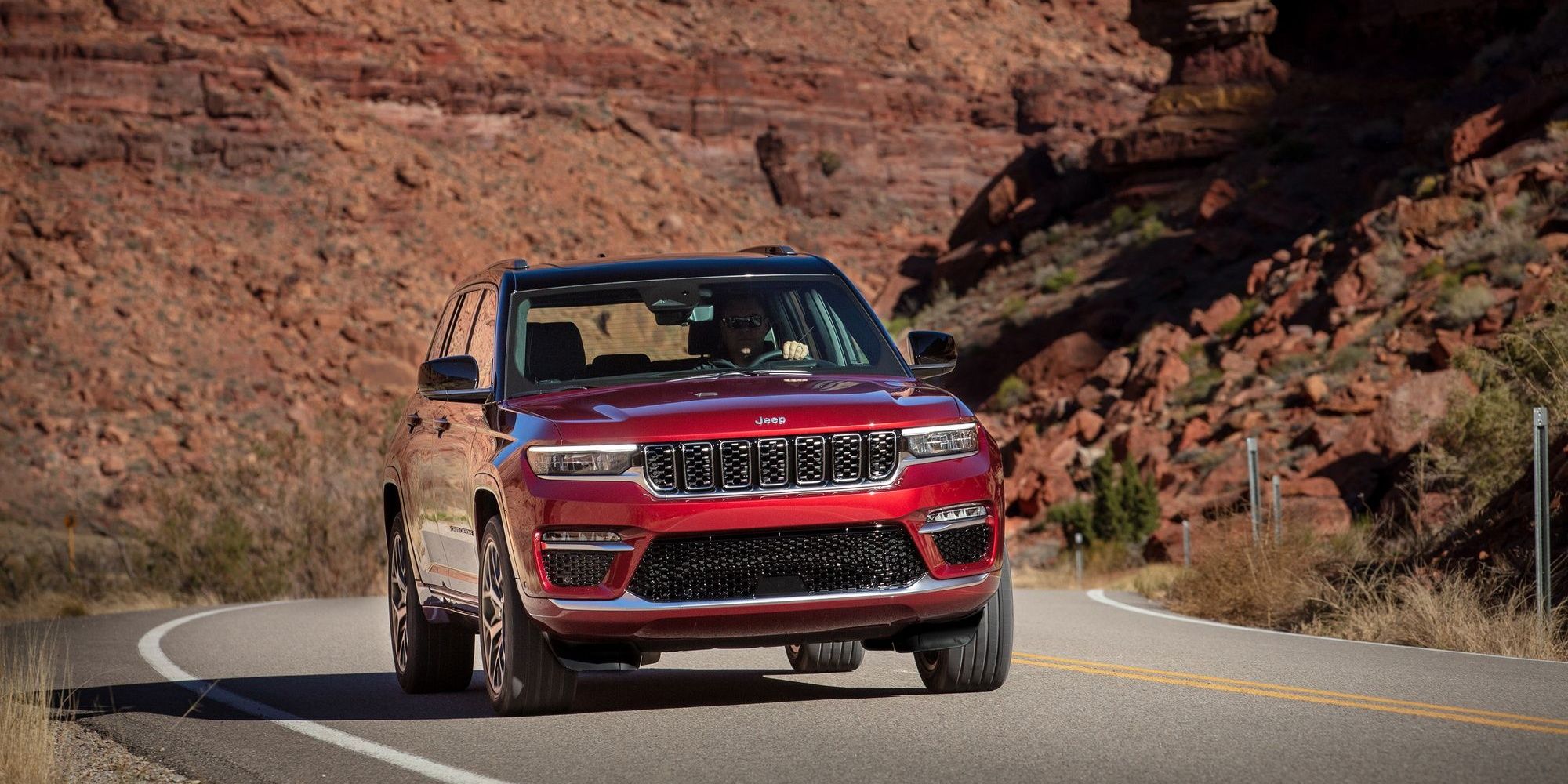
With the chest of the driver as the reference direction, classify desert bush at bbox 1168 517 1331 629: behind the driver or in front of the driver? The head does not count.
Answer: behind

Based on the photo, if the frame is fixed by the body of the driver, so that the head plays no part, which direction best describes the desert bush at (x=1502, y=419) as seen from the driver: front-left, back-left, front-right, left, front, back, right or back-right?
back-left

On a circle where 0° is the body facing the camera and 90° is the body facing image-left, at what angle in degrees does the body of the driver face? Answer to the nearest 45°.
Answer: approximately 0°

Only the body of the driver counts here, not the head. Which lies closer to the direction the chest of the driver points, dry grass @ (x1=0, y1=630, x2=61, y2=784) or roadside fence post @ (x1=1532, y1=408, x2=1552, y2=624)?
the dry grass

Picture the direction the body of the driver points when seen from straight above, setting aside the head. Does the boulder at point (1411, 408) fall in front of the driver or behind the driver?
behind

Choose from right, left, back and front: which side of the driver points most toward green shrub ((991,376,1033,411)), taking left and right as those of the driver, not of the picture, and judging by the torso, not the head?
back

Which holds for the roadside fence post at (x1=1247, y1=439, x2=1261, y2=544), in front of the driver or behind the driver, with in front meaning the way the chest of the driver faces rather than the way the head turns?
behind

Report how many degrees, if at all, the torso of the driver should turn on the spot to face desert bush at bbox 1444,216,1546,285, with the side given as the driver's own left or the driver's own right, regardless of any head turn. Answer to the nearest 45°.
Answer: approximately 135° to the driver's own left

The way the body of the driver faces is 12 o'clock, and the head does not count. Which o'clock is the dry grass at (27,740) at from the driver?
The dry grass is roughly at 2 o'clock from the driver.
